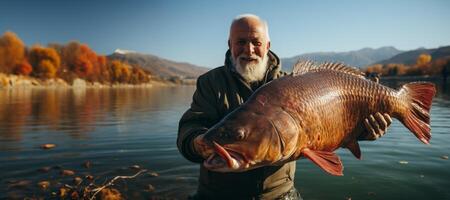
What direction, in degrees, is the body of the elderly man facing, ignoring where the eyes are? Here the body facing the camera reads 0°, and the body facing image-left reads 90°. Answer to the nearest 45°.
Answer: approximately 0°
